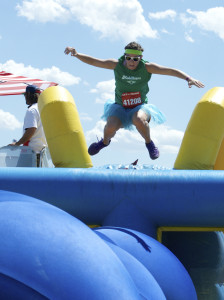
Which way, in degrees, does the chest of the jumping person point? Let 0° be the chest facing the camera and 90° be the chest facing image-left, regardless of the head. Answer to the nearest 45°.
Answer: approximately 0°

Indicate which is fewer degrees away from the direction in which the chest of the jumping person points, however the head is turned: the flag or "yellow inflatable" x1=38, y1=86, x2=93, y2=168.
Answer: the yellow inflatable

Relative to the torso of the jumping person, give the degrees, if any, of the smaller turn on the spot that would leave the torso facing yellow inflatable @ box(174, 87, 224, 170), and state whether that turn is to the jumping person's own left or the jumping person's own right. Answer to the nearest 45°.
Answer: approximately 45° to the jumping person's own left

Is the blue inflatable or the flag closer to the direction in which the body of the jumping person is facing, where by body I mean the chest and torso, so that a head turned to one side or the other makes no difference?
the blue inflatable

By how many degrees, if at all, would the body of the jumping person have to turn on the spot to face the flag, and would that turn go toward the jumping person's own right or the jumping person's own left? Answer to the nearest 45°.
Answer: approximately 135° to the jumping person's own right

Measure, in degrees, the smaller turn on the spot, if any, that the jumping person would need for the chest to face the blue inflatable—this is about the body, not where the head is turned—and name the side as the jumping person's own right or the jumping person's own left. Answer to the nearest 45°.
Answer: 0° — they already face it
